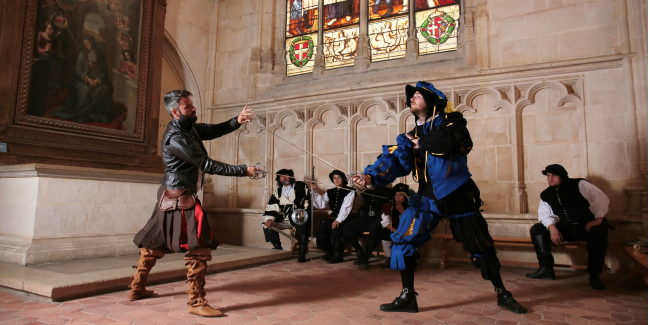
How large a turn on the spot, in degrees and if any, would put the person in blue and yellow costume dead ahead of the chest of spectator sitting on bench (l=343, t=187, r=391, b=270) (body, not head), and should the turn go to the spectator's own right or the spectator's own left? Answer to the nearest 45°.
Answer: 0° — they already face them

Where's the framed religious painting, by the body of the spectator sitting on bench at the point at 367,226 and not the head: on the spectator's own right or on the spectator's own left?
on the spectator's own right

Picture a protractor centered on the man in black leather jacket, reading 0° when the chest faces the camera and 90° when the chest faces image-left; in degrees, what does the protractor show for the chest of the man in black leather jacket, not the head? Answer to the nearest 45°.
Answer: approximately 270°

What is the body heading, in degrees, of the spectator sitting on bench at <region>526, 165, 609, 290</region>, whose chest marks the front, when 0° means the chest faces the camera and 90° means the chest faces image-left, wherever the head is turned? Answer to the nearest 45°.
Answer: approximately 45°

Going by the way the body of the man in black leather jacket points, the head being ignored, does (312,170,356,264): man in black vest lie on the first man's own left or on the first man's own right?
on the first man's own left

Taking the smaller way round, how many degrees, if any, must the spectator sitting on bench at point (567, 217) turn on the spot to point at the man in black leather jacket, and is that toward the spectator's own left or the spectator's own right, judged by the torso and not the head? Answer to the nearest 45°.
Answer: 0° — they already face them

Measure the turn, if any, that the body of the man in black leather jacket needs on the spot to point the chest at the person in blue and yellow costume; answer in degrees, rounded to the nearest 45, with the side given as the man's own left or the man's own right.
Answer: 0° — they already face them

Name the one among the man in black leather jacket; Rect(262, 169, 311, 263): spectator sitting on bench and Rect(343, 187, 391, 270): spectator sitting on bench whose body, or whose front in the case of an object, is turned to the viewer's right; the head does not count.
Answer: the man in black leather jacket
